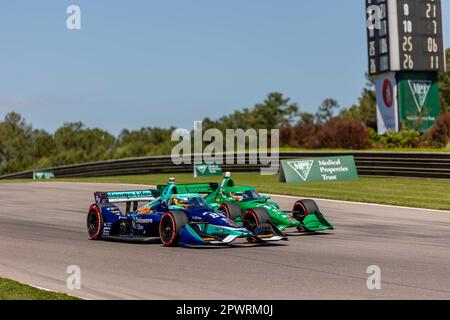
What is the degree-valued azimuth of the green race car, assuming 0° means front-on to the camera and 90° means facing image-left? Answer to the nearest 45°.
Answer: approximately 315°

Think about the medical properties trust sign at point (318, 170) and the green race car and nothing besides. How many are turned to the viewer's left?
0

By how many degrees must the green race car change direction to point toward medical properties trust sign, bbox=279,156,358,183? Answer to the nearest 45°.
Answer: approximately 135° to its left

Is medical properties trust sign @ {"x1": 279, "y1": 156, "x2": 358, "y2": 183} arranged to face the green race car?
yes

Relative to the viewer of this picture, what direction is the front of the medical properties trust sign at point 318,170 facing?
facing the viewer
